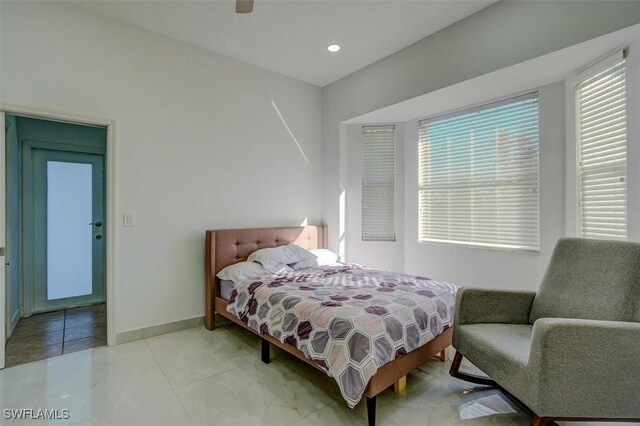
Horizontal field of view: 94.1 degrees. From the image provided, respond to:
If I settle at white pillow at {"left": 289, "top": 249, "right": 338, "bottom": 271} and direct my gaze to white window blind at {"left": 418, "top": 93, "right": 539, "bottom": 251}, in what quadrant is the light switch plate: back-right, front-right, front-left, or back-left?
back-right

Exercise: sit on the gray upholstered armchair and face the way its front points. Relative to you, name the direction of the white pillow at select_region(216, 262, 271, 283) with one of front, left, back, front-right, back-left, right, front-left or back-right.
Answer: front-right

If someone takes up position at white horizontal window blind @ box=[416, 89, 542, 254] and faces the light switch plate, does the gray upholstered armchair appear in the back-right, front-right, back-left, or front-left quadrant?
front-left

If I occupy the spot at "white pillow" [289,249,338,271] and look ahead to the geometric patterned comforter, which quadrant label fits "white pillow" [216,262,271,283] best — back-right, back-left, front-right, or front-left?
front-right

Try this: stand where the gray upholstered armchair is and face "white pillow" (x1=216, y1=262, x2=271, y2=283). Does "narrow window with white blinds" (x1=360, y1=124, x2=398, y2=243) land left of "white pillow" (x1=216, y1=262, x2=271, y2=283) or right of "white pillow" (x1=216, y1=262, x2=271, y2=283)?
right

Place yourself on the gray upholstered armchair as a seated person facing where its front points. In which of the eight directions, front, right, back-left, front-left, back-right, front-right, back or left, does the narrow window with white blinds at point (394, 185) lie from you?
right

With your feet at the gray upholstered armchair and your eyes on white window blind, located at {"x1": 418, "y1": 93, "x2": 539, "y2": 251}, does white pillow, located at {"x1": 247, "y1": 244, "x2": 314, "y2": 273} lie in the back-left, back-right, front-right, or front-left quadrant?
front-left

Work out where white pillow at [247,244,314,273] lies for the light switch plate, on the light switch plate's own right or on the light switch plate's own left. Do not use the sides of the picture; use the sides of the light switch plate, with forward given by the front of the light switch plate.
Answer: on the light switch plate's own left

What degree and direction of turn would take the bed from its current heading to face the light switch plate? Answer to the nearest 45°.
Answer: approximately 135° to its right

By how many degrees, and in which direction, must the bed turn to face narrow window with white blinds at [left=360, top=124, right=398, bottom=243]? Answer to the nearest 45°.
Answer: approximately 90° to its left

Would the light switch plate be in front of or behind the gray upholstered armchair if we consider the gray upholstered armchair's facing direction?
in front

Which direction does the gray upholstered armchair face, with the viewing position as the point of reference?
facing the viewer and to the left of the viewer

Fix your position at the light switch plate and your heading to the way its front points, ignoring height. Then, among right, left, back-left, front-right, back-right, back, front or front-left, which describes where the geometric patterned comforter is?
front-left

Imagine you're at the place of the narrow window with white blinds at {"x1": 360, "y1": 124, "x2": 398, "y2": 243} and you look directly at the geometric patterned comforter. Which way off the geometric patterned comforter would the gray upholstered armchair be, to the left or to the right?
left

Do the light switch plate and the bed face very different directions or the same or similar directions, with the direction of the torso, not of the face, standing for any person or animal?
same or similar directions

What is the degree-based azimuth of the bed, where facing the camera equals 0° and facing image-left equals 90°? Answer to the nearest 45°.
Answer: approximately 315°

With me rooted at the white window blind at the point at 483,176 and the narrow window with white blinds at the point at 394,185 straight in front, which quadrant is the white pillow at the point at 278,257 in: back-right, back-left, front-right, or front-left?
front-left
